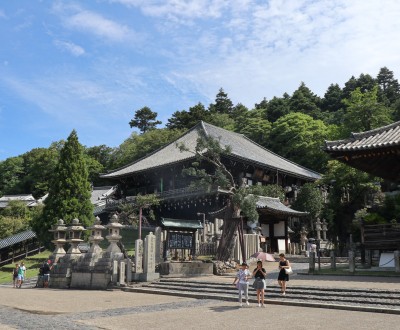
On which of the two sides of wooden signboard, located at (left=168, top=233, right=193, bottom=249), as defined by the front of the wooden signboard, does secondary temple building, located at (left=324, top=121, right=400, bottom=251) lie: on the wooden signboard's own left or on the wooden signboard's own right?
on the wooden signboard's own left

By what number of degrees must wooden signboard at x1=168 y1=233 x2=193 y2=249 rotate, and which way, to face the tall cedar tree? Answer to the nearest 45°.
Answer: approximately 135° to its right

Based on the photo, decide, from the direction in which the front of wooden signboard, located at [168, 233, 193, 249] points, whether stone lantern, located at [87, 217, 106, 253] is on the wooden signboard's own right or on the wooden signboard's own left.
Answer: on the wooden signboard's own right

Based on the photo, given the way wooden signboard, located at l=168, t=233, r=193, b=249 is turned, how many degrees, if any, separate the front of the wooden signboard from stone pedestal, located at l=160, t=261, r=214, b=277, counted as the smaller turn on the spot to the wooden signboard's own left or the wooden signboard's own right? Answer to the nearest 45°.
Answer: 0° — it already faces it

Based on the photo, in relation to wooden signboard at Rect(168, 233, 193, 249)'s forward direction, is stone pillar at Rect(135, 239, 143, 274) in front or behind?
in front

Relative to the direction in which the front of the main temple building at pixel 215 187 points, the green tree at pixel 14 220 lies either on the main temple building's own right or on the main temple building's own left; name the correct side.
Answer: on the main temple building's own right

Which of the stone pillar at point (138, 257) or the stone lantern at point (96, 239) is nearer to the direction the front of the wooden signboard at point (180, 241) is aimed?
the stone pillar

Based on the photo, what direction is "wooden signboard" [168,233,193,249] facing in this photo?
toward the camera

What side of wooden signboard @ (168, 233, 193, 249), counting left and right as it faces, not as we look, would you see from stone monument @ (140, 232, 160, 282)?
front

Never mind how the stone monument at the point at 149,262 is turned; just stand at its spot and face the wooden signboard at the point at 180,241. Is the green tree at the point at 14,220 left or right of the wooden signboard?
left

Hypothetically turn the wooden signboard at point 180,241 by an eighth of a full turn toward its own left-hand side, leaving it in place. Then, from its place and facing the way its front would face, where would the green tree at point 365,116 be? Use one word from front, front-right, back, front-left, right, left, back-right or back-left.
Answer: left

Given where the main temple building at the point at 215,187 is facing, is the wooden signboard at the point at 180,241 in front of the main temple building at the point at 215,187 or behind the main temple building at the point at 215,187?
in front

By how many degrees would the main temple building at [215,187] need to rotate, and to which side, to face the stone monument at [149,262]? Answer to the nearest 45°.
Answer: approximately 45° to its left

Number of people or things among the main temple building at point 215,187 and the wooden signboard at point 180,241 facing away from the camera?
0

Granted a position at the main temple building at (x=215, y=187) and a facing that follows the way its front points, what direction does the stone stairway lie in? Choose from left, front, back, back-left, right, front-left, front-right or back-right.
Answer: front-left

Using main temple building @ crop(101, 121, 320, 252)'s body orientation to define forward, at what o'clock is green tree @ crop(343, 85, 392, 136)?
The green tree is roughly at 7 o'clock from the main temple building.
